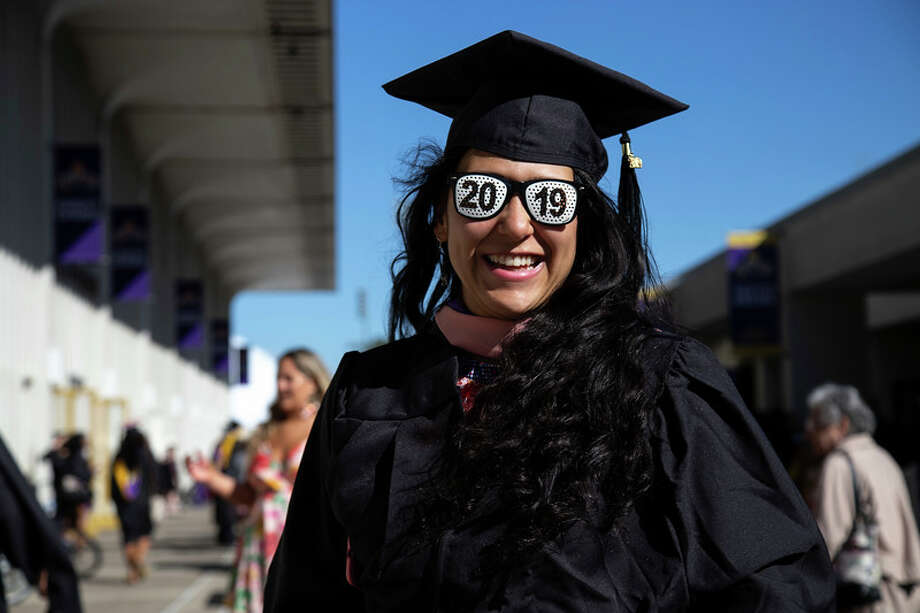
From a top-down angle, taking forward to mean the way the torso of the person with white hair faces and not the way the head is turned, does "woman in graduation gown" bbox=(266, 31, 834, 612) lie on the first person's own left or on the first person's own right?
on the first person's own left

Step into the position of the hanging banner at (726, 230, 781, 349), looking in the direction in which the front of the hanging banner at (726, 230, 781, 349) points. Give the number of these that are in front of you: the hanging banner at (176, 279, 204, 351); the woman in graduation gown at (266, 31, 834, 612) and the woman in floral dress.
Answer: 2

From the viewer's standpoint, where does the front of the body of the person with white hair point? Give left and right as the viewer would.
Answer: facing to the left of the viewer
